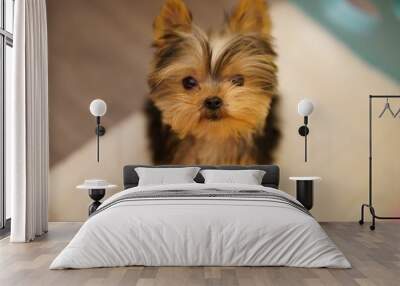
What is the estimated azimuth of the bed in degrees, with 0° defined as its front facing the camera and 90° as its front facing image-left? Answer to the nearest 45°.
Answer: approximately 0°

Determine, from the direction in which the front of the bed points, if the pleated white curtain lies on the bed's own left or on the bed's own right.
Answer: on the bed's own right
